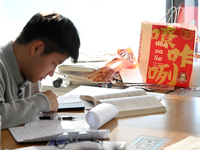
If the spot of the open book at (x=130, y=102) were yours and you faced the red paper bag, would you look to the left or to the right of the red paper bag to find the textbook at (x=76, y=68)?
left

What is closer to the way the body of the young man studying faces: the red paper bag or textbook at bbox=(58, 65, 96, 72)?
the red paper bag

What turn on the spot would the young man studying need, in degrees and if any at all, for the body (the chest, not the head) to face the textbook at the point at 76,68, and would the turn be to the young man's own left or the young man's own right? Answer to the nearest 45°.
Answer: approximately 90° to the young man's own left

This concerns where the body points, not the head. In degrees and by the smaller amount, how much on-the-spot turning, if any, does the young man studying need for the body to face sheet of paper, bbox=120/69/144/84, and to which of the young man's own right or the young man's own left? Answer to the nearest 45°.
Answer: approximately 45° to the young man's own left

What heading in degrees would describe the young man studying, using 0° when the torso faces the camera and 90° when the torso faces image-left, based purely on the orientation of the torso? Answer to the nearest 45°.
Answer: approximately 270°
